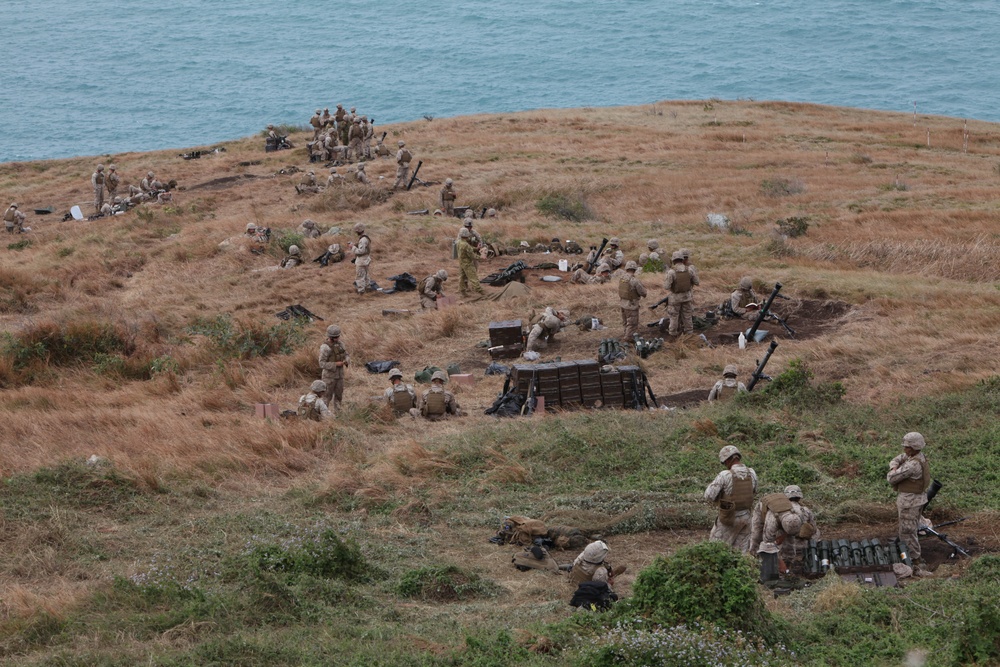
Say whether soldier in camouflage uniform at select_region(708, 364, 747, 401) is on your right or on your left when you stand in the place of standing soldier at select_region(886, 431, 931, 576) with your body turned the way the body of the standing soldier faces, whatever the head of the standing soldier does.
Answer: on your right

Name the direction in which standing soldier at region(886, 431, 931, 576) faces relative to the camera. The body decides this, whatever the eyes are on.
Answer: to the viewer's left

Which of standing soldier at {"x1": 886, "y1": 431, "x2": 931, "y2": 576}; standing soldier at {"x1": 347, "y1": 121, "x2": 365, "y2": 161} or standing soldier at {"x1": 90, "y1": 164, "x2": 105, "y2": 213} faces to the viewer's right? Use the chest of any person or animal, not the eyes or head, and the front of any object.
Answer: standing soldier at {"x1": 90, "y1": 164, "x2": 105, "y2": 213}

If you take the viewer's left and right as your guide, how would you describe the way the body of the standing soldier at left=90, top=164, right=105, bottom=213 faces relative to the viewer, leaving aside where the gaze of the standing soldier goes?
facing to the right of the viewer

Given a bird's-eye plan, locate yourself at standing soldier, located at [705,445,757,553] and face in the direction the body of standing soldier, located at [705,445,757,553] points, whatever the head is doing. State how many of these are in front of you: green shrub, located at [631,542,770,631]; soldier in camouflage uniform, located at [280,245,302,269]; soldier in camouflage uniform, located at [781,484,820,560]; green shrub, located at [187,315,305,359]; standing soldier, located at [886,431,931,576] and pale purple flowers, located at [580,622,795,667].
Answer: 2

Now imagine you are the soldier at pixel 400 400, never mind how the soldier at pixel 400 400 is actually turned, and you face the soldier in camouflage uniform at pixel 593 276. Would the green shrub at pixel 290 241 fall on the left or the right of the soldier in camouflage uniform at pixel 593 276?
left
